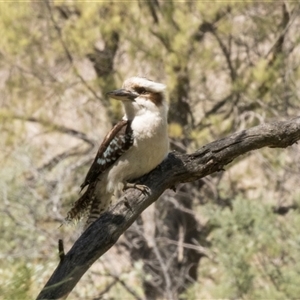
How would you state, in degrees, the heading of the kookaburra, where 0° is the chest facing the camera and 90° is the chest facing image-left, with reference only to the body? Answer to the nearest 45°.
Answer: approximately 315°
